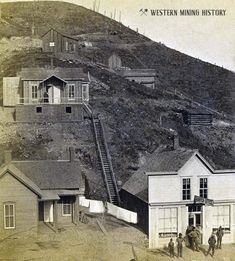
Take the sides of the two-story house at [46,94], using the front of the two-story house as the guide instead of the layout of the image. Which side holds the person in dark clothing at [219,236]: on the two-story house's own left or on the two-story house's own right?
on the two-story house's own left

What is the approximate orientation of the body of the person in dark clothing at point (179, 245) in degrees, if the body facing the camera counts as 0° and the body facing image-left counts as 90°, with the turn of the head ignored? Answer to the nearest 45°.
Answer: approximately 0°

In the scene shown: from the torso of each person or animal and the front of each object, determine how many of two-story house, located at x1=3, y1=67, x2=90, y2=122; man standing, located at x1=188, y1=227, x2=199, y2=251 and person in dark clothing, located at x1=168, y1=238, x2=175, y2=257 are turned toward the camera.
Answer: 3

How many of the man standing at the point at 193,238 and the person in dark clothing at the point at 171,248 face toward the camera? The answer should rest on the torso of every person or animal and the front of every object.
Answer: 2

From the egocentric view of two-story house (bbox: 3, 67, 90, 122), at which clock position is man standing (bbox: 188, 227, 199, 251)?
The man standing is roughly at 11 o'clock from the two-story house.
